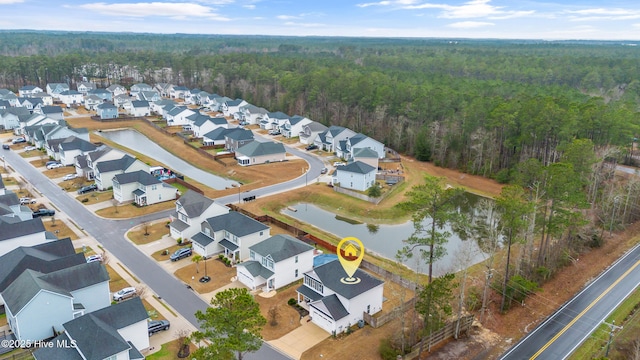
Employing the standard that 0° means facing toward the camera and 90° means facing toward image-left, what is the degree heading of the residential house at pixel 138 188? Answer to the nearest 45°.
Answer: approximately 45°

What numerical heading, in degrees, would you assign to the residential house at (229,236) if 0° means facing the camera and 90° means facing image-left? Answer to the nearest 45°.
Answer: approximately 45°

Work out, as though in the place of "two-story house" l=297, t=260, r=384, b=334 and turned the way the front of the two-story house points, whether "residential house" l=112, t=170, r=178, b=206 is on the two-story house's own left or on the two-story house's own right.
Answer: on the two-story house's own right

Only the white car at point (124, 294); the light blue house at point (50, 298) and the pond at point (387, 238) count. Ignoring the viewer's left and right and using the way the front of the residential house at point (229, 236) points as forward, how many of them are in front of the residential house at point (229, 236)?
2

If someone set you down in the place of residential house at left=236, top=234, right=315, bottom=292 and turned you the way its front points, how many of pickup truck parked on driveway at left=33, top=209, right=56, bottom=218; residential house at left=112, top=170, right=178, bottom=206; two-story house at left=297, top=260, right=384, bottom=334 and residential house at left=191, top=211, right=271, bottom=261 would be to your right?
3

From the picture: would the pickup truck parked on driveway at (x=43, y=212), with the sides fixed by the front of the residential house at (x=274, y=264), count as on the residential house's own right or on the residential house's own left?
on the residential house's own right

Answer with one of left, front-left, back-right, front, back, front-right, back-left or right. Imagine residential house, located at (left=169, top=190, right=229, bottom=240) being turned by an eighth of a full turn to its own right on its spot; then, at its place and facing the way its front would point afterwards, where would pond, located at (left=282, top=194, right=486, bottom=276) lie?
back

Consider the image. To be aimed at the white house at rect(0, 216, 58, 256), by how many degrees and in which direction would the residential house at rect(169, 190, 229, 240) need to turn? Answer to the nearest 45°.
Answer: approximately 45° to its right
